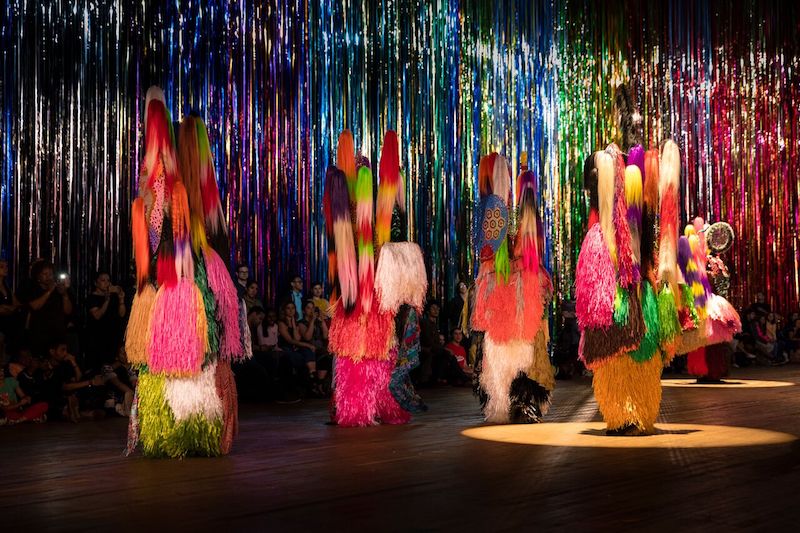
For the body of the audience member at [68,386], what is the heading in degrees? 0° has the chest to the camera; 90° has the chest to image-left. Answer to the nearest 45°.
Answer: approximately 315°

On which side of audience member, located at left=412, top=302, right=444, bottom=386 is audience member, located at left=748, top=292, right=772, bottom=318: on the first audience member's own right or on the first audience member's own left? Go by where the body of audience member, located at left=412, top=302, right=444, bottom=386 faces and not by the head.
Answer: on the first audience member's own left

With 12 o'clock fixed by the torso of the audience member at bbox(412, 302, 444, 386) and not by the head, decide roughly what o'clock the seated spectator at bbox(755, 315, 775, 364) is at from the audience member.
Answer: The seated spectator is roughly at 9 o'clock from the audience member.

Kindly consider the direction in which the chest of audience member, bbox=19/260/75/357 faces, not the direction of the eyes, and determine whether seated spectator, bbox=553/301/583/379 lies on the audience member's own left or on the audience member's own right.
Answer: on the audience member's own left

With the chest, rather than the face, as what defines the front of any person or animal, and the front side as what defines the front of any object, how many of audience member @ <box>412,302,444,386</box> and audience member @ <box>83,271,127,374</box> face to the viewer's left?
0

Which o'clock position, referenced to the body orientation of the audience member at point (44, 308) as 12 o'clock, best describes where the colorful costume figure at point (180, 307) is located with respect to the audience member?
The colorful costume figure is roughly at 1 o'clock from the audience member.

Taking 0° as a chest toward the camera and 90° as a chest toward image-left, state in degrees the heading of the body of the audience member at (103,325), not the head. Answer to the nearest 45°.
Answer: approximately 315°

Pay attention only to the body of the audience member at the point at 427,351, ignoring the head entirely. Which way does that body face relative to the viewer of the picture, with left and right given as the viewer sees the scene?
facing the viewer and to the right of the viewer

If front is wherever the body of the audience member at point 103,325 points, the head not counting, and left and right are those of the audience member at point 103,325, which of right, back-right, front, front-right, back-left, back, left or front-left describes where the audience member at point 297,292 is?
left

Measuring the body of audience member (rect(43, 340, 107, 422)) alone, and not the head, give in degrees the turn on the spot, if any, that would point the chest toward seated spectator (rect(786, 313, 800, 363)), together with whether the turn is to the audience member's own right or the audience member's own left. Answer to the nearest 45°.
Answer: approximately 90° to the audience member's own left

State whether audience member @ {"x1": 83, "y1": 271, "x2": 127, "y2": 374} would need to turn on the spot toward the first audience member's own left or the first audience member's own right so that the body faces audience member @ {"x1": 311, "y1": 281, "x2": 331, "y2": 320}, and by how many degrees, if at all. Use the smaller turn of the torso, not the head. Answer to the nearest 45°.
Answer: approximately 90° to the first audience member's own left

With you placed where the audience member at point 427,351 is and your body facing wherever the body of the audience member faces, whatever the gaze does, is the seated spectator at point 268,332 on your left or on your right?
on your right

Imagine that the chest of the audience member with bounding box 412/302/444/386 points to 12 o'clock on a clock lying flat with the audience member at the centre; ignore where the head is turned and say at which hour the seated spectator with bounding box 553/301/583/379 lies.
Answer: The seated spectator is roughly at 9 o'clock from the audience member.

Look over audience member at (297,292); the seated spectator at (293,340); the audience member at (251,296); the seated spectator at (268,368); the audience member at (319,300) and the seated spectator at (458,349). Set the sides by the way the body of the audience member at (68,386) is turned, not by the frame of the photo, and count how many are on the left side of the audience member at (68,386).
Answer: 6

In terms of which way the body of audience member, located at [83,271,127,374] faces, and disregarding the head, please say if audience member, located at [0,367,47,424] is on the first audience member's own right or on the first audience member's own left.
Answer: on the first audience member's own right
